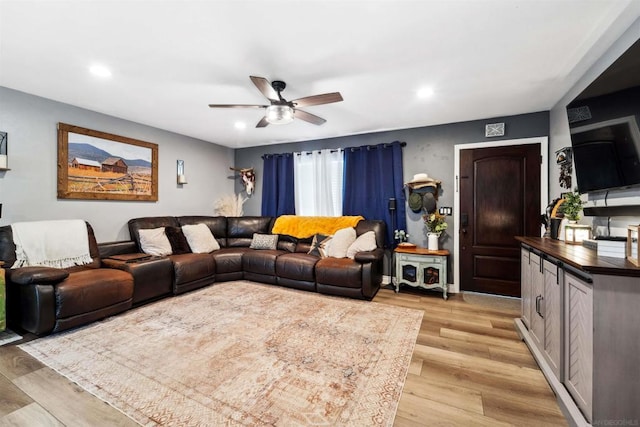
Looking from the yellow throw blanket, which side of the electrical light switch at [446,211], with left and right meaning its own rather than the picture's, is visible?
right

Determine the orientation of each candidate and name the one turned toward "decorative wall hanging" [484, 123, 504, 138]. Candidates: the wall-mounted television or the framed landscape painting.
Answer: the framed landscape painting

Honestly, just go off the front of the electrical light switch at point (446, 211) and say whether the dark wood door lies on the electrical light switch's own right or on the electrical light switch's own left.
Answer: on the electrical light switch's own left

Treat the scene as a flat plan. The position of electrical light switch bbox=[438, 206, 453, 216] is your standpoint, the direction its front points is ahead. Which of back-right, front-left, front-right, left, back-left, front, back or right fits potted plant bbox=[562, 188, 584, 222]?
front-left

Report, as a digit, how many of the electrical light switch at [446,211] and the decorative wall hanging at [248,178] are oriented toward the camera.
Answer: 2

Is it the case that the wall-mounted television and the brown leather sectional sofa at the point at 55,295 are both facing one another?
yes

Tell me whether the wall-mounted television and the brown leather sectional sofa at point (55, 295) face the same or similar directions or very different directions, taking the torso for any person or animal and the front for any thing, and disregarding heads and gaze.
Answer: very different directions

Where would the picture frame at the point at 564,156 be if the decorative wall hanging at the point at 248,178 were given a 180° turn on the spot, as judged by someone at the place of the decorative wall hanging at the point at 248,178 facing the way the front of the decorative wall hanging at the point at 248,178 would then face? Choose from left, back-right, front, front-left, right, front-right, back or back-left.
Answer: back-right

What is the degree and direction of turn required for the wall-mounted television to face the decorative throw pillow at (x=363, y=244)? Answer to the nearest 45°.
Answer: approximately 45° to its right

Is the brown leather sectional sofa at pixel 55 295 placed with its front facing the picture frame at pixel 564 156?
yes

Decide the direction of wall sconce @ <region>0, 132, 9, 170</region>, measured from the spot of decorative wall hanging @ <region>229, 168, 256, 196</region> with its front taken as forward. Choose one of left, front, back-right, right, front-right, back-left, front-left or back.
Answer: front-right

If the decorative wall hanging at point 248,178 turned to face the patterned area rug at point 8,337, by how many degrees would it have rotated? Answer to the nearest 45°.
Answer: approximately 45° to its right

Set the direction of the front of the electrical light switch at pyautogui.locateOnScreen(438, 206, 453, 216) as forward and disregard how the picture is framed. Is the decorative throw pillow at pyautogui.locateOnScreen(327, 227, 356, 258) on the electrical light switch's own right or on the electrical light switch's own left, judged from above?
on the electrical light switch's own right

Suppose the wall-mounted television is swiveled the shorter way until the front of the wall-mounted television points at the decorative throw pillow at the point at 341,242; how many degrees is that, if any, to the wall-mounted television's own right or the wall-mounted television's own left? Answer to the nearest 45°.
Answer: approximately 45° to the wall-mounted television's own right
